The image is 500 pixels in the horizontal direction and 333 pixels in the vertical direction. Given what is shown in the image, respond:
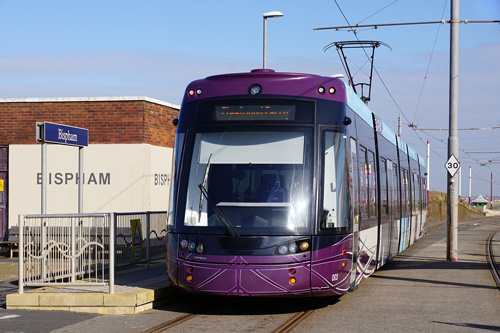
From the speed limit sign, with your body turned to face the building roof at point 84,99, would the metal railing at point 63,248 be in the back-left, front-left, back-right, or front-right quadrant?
front-left

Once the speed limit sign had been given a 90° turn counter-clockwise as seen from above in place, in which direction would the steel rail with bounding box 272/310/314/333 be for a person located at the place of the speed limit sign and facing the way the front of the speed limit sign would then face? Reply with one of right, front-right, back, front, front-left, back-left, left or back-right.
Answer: right

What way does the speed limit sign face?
toward the camera

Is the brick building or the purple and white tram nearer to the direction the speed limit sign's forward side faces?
the purple and white tram

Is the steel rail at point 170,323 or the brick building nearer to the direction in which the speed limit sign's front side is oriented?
the steel rail

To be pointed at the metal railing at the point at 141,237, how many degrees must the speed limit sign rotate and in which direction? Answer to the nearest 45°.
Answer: approximately 45° to its right

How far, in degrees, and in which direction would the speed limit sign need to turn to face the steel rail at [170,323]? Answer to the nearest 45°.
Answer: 0° — it already faces it

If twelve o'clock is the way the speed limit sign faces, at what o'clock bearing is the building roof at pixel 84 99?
The building roof is roughly at 3 o'clock from the speed limit sign.

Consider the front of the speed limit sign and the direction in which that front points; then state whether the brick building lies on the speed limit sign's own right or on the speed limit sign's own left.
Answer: on the speed limit sign's own right

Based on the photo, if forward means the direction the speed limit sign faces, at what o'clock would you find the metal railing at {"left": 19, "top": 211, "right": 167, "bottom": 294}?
The metal railing is roughly at 1 o'clock from the speed limit sign.

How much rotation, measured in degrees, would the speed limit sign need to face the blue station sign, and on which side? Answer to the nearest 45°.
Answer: approximately 45° to its right

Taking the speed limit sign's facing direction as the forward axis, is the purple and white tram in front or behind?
in front

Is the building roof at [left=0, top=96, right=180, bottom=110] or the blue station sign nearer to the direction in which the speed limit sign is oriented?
the blue station sign
